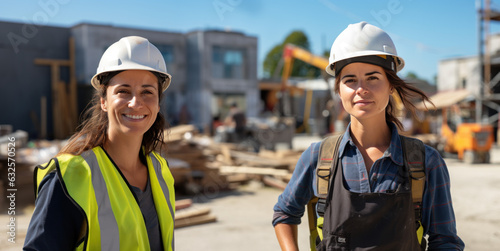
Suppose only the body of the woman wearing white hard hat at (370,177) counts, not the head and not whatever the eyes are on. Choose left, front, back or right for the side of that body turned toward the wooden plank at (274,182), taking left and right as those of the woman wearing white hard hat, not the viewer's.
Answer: back

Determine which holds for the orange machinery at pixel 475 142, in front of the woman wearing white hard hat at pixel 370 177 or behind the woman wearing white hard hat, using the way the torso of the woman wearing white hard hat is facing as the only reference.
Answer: behind

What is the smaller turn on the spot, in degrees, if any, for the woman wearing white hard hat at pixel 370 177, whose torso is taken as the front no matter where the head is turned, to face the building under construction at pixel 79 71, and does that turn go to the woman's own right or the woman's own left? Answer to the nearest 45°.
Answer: approximately 135° to the woman's own right

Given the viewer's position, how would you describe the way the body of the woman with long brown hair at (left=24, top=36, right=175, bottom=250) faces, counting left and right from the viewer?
facing the viewer and to the right of the viewer

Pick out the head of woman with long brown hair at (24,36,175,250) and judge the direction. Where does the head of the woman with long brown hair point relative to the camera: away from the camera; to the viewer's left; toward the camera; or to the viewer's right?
toward the camera

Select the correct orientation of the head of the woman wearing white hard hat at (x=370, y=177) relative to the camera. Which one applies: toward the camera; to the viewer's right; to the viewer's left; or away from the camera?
toward the camera

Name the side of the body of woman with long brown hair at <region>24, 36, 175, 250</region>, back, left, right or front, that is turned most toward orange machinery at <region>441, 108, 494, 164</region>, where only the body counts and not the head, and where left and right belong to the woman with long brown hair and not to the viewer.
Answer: left

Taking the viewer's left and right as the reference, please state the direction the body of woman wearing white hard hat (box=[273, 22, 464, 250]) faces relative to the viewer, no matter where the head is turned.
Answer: facing the viewer

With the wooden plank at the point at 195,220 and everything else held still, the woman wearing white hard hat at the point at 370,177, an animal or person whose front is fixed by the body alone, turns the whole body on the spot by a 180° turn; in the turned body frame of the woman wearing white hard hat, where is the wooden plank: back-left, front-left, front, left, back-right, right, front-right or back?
front-left

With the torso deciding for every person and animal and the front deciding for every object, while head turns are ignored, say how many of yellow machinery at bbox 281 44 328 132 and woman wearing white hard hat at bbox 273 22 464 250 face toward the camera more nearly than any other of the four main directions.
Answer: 1

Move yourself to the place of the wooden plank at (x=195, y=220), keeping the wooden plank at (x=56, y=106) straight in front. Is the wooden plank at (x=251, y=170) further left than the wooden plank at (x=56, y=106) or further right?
right

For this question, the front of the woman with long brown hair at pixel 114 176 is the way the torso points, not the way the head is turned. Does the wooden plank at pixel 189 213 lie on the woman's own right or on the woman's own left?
on the woman's own left
